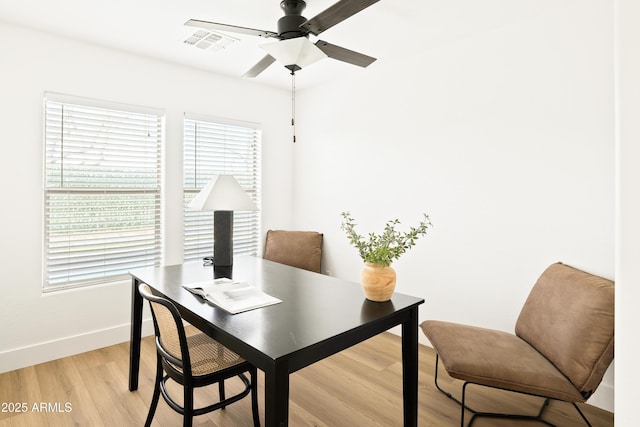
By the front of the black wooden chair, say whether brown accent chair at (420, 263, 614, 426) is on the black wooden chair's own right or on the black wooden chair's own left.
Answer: on the black wooden chair's own right

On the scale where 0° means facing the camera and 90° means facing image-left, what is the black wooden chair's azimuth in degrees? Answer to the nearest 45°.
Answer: approximately 225°
